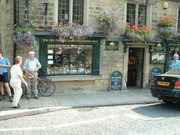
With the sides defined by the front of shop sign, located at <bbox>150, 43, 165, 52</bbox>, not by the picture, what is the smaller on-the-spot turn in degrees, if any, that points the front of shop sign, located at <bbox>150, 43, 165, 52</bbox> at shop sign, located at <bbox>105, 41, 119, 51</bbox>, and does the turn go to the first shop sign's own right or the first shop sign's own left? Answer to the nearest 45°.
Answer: approximately 45° to the first shop sign's own right

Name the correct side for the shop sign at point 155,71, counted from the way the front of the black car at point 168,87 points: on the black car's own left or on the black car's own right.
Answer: on the black car's own left

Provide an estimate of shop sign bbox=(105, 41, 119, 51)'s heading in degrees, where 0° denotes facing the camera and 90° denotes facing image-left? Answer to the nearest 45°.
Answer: approximately 0°

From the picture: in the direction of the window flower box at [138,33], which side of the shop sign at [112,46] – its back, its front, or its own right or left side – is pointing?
left

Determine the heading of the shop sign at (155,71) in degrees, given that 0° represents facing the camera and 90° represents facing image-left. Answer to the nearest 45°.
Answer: approximately 0°
